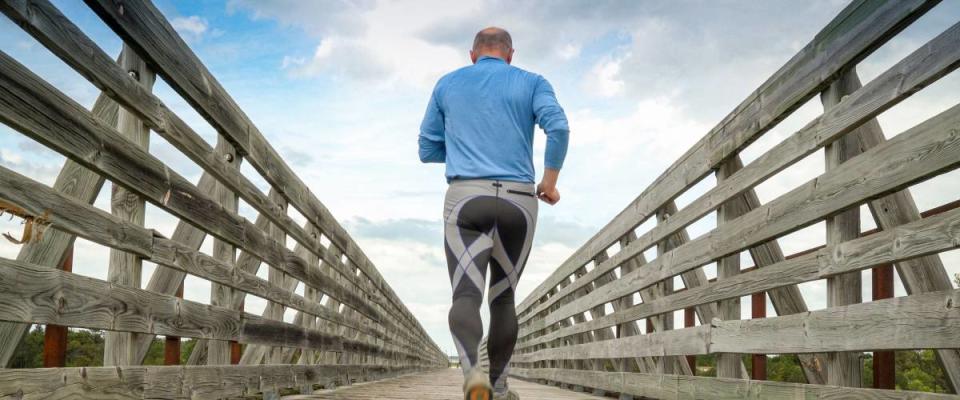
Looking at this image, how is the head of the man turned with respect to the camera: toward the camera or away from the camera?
away from the camera

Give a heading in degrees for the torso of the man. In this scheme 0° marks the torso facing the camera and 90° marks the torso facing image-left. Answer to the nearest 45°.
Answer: approximately 180°
